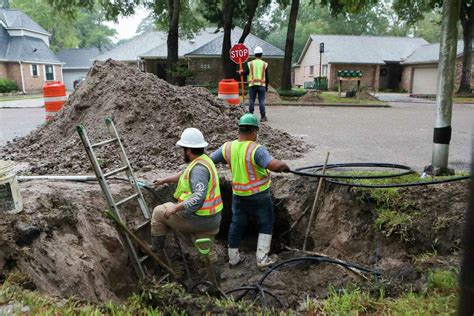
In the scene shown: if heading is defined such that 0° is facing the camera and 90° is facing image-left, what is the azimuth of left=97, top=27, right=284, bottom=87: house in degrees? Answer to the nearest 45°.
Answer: approximately 0°

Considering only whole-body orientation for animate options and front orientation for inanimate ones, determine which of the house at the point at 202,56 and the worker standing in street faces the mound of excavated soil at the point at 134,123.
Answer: the house

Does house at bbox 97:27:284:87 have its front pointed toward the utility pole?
yes

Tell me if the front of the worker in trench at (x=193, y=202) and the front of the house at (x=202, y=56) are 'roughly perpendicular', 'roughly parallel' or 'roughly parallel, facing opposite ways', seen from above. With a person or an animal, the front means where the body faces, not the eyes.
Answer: roughly perpendicular

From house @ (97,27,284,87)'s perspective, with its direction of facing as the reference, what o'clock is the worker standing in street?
The worker standing in street is roughly at 12 o'clock from the house.

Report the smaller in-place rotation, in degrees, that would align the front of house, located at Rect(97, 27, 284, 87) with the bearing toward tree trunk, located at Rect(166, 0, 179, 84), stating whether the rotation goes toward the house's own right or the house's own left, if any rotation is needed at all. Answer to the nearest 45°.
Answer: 0° — it already faces it
